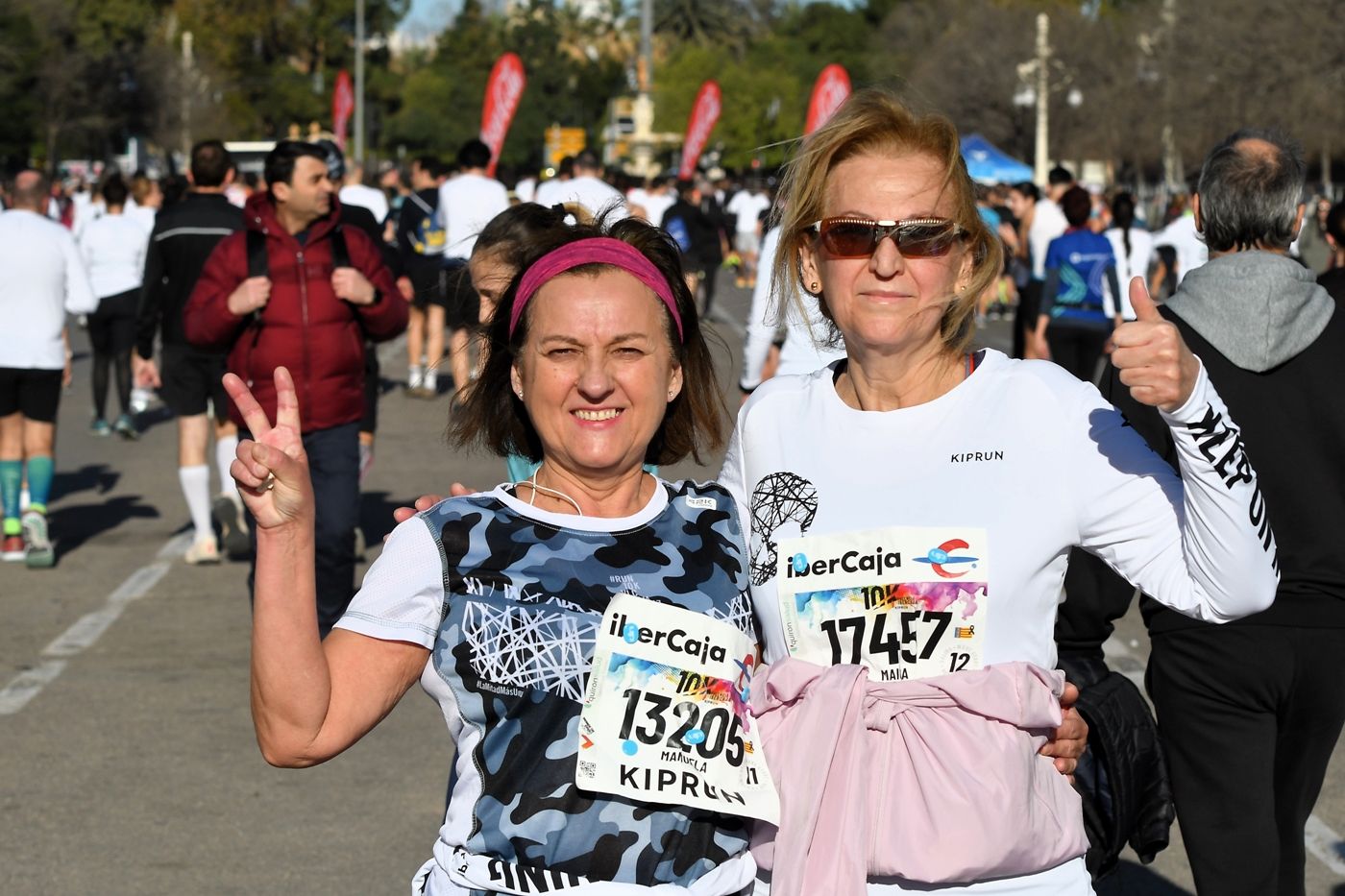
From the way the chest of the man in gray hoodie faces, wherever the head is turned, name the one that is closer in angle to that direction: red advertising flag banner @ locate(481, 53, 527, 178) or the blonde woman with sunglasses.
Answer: the red advertising flag banner

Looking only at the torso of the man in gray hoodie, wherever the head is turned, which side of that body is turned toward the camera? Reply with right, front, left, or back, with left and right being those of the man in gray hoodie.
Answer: back

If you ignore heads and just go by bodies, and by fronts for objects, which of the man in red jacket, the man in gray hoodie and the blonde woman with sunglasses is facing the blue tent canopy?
the man in gray hoodie

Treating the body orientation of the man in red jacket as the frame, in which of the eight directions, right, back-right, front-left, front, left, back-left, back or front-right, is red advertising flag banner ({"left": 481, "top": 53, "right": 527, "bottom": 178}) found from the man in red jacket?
back

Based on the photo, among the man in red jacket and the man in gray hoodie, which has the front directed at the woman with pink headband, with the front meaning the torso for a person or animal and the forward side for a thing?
the man in red jacket

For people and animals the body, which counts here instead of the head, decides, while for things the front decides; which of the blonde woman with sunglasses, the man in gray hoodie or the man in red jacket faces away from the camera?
the man in gray hoodie

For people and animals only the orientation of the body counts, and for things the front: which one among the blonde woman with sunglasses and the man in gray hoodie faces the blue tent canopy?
the man in gray hoodie

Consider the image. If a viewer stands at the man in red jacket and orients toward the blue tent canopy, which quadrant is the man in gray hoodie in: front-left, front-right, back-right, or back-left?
back-right

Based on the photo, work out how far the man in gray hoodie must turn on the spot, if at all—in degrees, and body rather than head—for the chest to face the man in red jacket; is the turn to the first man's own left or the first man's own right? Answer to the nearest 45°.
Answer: approximately 45° to the first man's own left
